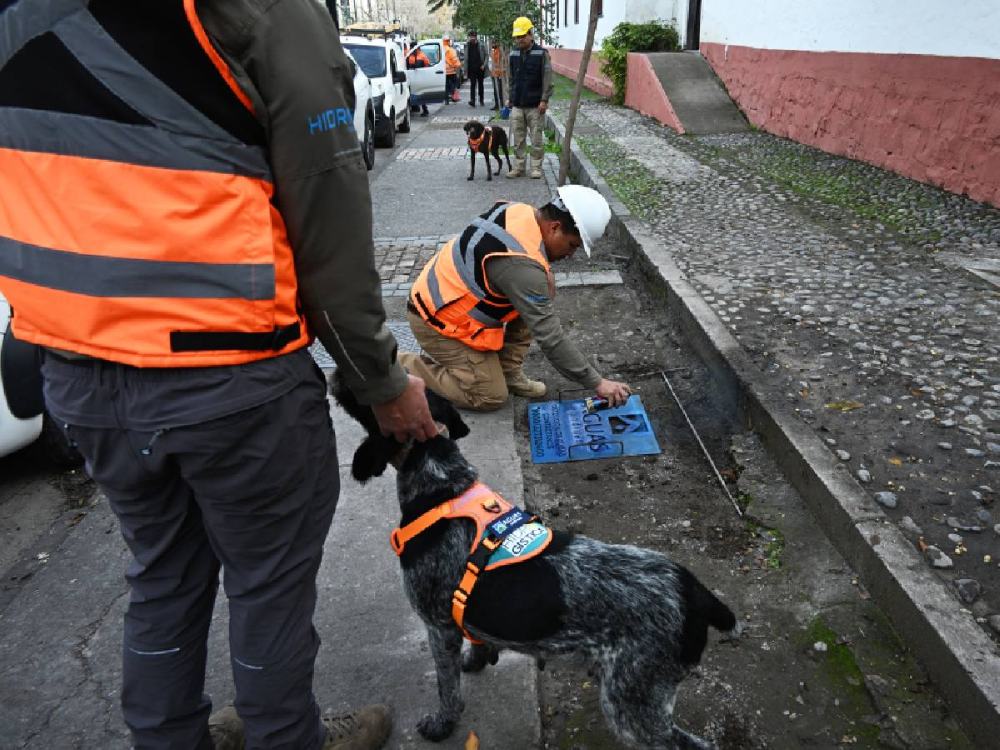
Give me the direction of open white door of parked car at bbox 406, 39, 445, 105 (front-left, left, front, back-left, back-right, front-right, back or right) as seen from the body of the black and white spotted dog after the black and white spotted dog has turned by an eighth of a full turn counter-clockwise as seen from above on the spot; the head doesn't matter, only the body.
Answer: back-right

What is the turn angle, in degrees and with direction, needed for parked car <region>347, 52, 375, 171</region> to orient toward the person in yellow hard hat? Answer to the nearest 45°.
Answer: approximately 45° to its left

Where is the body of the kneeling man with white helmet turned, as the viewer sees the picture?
to the viewer's right

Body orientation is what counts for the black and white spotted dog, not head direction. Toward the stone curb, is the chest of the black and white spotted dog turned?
no

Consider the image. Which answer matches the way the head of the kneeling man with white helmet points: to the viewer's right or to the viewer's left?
to the viewer's right

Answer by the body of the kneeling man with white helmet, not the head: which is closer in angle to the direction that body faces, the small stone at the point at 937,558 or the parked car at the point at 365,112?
the small stone

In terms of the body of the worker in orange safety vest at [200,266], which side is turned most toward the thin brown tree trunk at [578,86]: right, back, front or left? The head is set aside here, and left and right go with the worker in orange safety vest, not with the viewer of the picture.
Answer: front

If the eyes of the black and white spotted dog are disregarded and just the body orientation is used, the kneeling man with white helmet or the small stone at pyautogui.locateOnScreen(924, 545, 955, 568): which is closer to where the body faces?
the kneeling man with white helmet

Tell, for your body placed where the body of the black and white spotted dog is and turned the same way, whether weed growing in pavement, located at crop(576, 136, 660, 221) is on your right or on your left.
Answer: on your right

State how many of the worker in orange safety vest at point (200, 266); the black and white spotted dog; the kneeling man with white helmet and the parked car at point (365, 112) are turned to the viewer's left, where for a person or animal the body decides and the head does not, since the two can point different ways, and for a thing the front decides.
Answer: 1

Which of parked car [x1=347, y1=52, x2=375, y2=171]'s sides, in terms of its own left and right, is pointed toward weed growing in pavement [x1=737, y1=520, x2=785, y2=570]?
front

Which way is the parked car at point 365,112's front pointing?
toward the camera

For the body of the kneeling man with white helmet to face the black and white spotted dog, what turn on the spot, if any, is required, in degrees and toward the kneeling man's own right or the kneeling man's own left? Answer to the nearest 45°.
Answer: approximately 90° to the kneeling man's own right

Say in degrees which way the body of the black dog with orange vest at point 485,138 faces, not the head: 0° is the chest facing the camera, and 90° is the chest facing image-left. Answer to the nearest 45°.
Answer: approximately 45°

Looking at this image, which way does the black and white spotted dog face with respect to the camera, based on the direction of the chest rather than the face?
to the viewer's left

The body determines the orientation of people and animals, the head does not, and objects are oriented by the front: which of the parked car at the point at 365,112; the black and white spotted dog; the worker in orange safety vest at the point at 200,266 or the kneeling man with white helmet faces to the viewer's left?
the black and white spotted dog

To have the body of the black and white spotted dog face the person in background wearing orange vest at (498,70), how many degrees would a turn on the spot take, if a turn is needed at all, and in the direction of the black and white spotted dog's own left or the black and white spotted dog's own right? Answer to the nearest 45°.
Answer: approximately 90° to the black and white spotted dog's own right

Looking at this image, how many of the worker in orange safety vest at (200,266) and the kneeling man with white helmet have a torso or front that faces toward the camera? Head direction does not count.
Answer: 0
